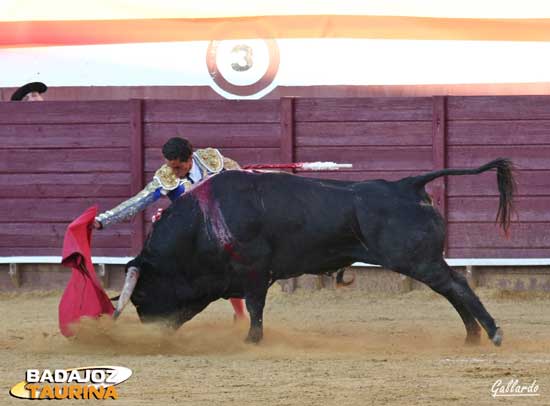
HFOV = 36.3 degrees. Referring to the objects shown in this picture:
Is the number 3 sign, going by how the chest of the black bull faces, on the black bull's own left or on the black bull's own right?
on the black bull's own right

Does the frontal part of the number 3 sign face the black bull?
yes

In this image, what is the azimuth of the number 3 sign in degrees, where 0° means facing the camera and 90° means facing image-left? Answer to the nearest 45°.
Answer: approximately 0°

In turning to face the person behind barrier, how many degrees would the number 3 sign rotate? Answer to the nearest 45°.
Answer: approximately 90° to its right

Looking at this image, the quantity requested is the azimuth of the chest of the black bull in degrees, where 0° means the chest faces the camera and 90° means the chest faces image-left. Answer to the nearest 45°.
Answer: approximately 90°

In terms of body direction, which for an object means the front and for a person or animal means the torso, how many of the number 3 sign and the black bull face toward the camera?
1

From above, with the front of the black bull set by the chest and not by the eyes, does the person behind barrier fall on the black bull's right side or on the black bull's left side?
on the black bull's right side

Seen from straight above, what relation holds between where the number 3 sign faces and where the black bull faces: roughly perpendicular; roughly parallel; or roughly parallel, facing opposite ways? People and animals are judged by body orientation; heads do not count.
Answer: roughly perpendicular
